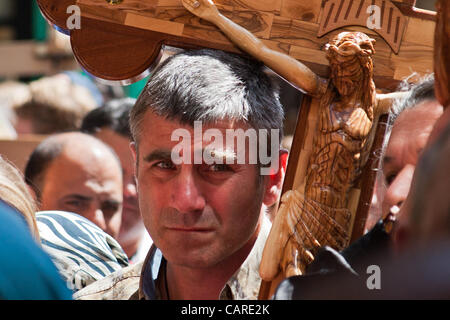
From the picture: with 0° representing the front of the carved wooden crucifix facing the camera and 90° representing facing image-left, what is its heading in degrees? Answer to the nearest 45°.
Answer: approximately 0°

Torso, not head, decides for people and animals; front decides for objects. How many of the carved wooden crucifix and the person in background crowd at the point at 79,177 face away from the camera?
0

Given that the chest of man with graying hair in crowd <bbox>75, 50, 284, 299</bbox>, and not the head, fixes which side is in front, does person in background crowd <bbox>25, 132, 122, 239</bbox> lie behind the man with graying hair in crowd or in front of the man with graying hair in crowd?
behind

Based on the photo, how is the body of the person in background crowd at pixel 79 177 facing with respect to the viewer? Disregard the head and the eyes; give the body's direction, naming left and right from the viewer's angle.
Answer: facing the viewer and to the right of the viewer

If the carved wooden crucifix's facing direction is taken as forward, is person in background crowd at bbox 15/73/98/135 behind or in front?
behind

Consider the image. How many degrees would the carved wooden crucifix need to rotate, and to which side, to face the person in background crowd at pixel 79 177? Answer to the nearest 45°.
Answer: approximately 135° to its right

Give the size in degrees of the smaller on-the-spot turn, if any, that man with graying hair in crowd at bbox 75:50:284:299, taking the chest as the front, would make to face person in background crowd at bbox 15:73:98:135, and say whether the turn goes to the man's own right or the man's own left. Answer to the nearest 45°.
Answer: approximately 180°

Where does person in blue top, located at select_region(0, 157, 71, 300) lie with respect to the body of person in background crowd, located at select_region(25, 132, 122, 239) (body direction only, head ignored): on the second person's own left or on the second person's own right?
on the second person's own right

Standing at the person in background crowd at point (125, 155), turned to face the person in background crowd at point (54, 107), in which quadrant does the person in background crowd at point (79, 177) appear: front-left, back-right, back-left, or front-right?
back-left

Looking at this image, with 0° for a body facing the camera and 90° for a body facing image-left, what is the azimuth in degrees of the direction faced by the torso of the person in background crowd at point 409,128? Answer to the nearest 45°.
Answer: approximately 45°
